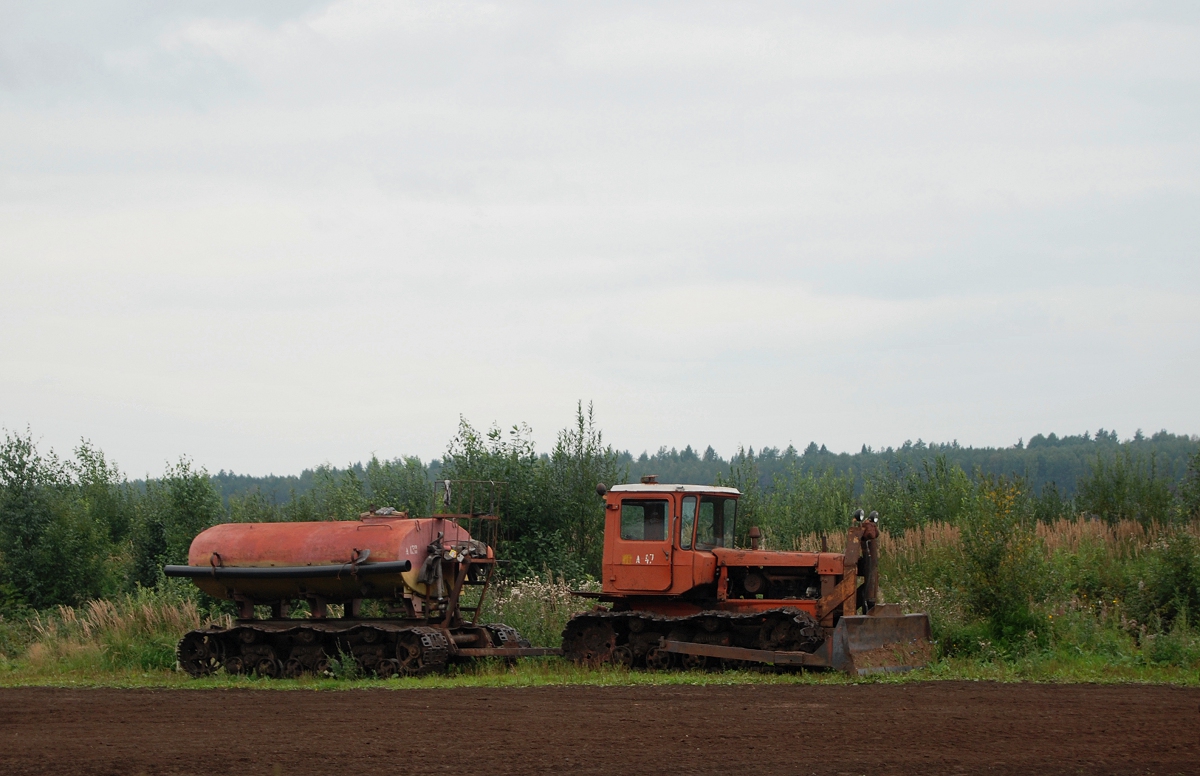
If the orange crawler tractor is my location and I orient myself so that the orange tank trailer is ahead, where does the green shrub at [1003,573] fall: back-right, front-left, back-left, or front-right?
back-right

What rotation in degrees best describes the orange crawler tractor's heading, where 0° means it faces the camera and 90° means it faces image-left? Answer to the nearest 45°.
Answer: approximately 315°

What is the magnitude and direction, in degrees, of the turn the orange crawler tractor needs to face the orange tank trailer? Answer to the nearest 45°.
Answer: approximately 135° to its right

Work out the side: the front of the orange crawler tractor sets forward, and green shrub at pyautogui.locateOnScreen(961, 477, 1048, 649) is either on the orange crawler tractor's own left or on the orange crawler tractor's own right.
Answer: on the orange crawler tractor's own left

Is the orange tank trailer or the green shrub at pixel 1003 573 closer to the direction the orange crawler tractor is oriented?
the green shrub
